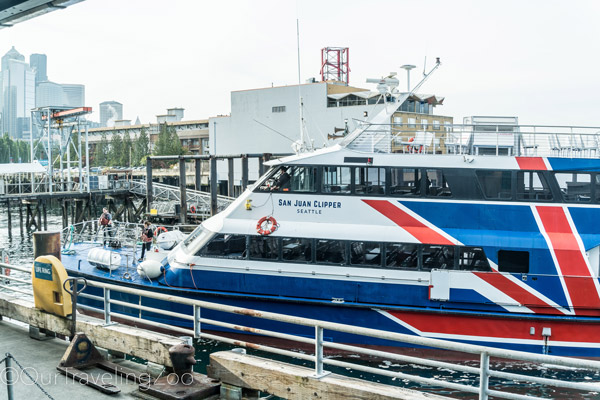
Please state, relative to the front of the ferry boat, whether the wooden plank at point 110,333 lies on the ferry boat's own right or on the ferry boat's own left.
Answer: on the ferry boat's own left

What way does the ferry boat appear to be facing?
to the viewer's left

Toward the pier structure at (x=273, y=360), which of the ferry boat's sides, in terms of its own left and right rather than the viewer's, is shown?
left

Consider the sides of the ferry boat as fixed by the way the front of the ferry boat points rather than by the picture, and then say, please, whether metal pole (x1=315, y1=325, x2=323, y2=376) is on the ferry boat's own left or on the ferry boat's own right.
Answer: on the ferry boat's own left

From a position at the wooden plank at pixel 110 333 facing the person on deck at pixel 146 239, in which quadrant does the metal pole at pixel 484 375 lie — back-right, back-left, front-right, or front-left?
back-right
